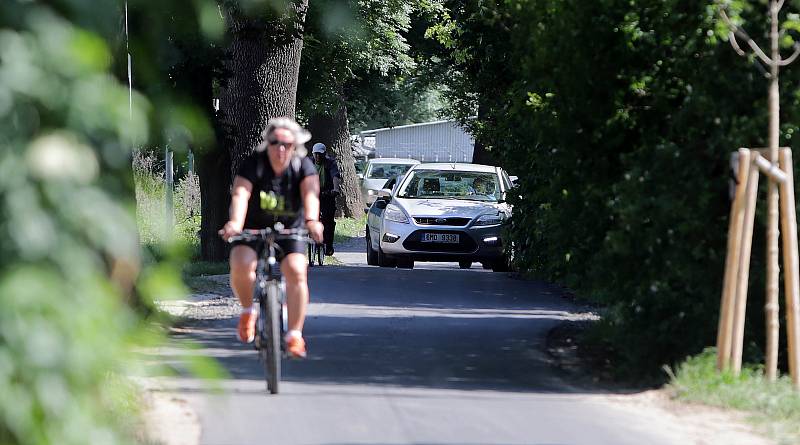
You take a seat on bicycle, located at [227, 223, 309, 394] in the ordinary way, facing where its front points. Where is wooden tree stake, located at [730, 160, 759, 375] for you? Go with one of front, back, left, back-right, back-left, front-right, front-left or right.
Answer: left

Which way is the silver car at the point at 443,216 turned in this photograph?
toward the camera

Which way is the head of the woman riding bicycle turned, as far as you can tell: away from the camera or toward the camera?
toward the camera

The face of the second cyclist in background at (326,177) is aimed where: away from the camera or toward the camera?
toward the camera

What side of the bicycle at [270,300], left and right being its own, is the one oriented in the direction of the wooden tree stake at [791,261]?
left

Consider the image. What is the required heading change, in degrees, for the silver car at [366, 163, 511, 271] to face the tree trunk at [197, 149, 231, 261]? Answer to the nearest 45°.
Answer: approximately 90° to its right

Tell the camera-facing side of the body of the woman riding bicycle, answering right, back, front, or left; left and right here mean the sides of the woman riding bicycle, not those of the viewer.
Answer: front

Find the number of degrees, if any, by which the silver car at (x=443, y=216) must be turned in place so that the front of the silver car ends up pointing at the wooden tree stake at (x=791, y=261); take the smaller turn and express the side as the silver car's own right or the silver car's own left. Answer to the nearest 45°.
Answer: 0° — it already faces it

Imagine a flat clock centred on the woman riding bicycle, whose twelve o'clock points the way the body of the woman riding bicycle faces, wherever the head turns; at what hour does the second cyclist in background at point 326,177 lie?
The second cyclist in background is roughly at 6 o'clock from the woman riding bicycle.

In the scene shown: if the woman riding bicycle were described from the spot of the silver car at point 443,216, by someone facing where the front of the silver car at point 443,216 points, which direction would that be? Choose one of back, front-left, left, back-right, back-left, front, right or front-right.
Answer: front

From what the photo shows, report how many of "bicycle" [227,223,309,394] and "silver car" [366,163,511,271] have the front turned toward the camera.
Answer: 2

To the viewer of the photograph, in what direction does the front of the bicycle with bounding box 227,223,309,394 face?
facing the viewer

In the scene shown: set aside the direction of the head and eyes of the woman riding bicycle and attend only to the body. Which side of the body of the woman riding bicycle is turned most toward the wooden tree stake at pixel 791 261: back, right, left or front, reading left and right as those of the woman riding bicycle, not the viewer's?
left

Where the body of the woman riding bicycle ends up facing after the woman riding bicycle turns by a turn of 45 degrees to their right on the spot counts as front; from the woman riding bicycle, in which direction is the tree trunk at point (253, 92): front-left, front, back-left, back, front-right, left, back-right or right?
back-right

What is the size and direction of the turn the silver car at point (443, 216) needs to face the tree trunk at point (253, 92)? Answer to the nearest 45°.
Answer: approximately 90° to its right

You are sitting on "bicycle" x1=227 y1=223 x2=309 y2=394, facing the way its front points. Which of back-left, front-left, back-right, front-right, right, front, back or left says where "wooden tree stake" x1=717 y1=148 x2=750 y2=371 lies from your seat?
left

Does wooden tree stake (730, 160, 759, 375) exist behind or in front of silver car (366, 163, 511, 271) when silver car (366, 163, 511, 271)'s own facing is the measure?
in front

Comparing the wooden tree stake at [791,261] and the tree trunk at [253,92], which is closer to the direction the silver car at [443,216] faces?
the wooden tree stake

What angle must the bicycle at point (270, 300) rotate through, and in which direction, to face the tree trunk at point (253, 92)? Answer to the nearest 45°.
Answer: approximately 180°
